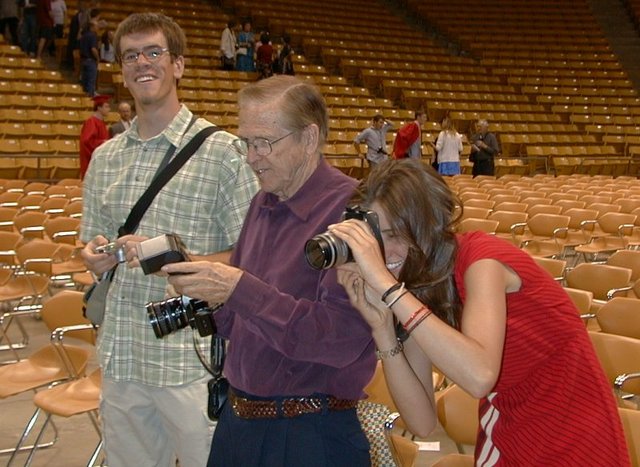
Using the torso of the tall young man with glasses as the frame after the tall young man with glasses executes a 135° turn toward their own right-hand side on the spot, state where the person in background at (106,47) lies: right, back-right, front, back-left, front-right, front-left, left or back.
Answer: front

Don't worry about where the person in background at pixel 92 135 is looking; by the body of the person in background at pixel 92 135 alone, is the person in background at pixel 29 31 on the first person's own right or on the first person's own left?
on the first person's own left

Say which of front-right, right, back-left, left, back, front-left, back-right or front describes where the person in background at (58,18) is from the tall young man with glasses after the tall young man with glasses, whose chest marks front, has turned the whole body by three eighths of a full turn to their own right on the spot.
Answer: front

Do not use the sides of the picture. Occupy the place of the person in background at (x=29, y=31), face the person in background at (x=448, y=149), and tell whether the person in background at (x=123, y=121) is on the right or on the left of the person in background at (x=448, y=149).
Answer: right

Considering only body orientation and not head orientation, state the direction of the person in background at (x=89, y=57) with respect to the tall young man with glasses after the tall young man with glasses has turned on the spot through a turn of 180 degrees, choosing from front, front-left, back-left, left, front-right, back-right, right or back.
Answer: front-left

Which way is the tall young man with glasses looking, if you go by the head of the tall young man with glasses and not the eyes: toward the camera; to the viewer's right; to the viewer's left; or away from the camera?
toward the camera

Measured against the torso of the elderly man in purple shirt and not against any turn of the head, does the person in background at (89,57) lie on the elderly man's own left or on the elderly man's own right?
on the elderly man's own right

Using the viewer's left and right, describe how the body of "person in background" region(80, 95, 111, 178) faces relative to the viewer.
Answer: facing to the right of the viewer

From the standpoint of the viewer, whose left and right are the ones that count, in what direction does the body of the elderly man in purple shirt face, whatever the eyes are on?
facing the viewer and to the left of the viewer

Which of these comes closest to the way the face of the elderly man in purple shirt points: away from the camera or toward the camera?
toward the camera

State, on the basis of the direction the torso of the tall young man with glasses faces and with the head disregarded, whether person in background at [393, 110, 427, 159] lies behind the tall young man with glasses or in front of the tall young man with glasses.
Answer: behind
